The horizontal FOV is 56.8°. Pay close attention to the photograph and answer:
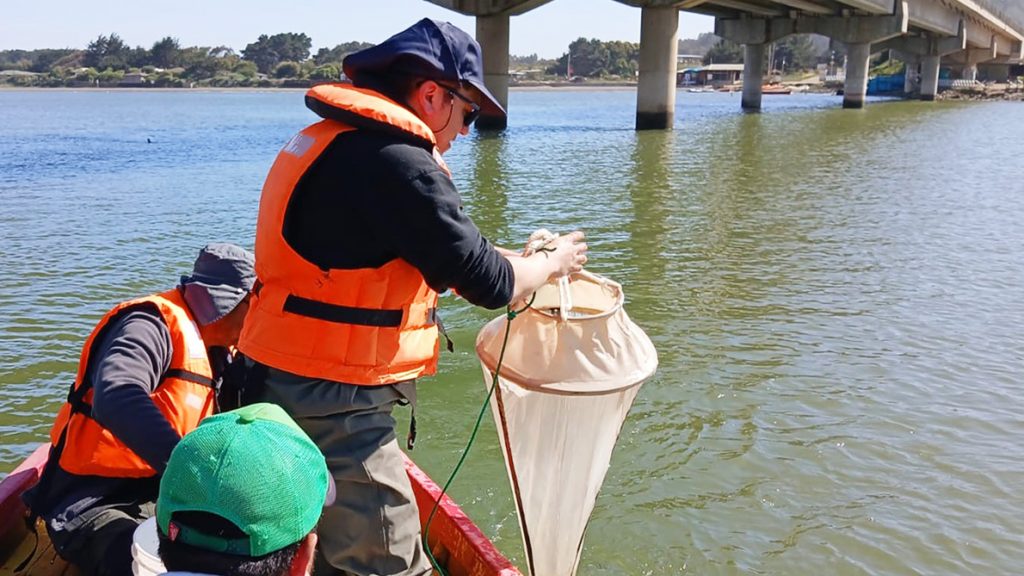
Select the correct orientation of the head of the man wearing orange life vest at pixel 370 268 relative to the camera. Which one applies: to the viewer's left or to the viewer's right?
to the viewer's right

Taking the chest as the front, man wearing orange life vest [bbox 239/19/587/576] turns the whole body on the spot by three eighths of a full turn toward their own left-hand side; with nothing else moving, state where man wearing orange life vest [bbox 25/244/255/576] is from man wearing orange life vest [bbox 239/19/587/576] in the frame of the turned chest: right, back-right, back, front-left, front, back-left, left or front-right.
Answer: front

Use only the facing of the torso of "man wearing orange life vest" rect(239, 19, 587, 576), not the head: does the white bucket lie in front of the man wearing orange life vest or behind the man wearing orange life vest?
behind

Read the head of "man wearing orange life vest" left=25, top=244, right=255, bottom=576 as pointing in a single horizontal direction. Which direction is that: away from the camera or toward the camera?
away from the camera

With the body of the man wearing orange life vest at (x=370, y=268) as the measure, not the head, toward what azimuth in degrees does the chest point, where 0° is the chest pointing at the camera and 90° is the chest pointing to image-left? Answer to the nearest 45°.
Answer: approximately 270°
